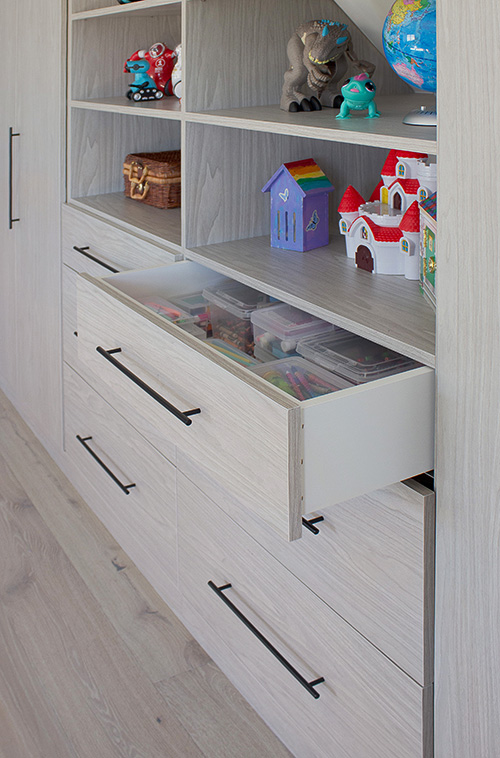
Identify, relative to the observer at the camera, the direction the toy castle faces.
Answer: facing the viewer and to the left of the viewer

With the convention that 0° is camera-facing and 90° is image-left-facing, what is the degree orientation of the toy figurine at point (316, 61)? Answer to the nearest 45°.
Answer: approximately 0°

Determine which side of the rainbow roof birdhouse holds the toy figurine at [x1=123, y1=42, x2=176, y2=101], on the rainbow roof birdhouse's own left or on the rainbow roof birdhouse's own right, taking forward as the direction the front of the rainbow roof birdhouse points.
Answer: on the rainbow roof birdhouse's own right
